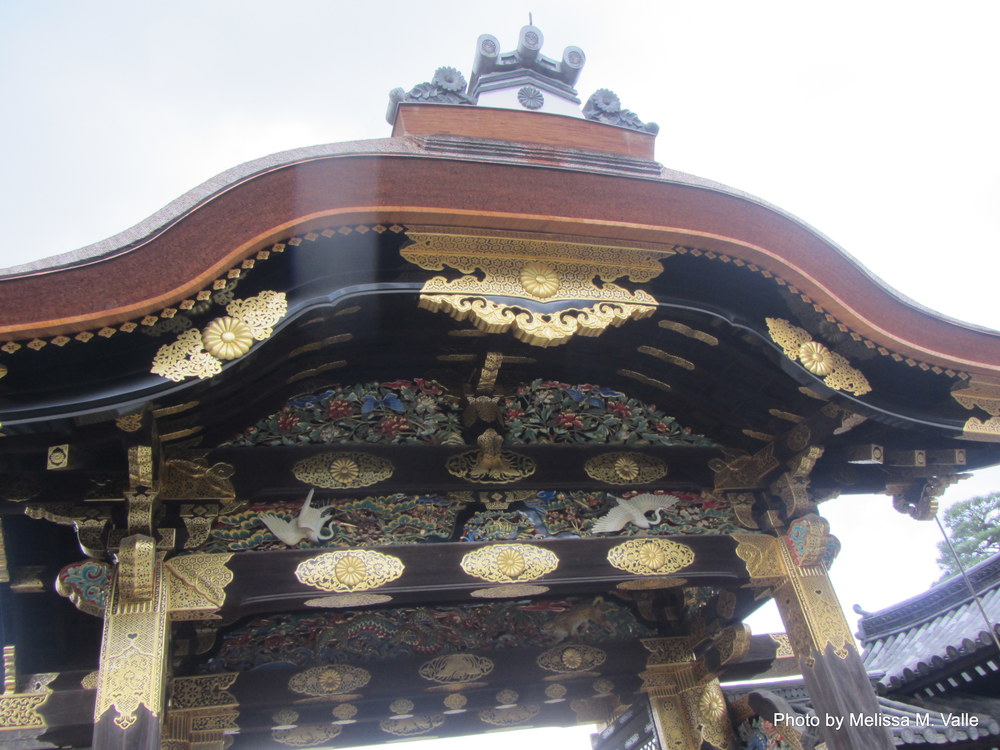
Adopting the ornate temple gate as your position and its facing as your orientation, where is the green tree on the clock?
The green tree is roughly at 7 o'clock from the ornate temple gate.

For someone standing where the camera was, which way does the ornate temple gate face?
facing the viewer
